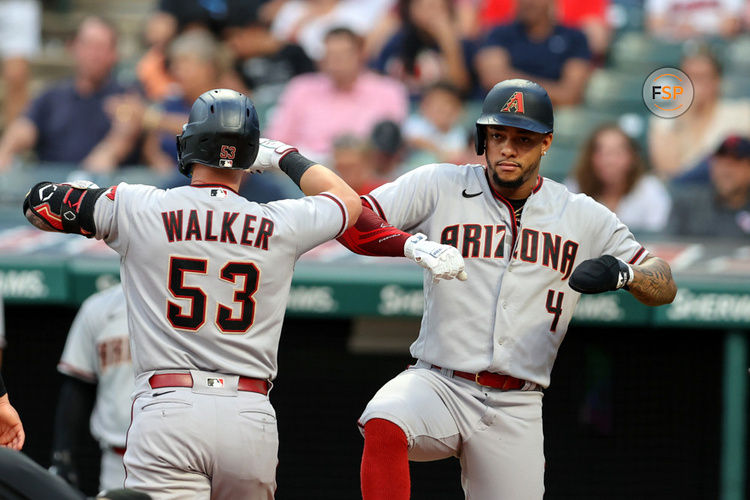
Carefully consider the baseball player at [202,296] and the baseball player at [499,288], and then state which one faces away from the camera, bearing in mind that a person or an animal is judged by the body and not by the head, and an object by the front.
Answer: the baseball player at [202,296]

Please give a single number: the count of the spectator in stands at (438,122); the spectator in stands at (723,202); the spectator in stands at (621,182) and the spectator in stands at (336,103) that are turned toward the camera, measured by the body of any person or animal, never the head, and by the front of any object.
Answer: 4

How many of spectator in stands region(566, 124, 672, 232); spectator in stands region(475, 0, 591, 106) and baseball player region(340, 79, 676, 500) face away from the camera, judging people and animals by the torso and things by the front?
0

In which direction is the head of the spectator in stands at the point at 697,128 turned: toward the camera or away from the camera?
toward the camera

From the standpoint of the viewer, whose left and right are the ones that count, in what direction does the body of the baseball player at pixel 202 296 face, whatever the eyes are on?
facing away from the viewer

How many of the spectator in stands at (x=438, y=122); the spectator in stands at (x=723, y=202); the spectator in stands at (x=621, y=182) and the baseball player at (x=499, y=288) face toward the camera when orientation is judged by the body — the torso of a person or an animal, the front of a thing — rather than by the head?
4

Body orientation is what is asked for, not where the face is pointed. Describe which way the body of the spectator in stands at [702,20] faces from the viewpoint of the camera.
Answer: toward the camera

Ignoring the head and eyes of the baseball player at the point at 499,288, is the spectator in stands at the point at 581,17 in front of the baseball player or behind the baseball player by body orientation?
behind

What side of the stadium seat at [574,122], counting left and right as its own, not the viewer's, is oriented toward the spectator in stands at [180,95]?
right

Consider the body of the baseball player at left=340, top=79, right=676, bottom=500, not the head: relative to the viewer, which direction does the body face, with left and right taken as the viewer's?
facing the viewer

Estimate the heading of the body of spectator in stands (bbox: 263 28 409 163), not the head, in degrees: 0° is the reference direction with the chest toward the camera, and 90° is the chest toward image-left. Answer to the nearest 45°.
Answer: approximately 0°

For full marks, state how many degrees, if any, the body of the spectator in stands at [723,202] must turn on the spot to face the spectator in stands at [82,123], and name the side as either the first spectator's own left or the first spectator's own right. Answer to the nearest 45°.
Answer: approximately 90° to the first spectator's own right

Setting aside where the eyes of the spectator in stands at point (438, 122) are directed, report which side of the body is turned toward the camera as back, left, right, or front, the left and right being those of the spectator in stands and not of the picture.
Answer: front

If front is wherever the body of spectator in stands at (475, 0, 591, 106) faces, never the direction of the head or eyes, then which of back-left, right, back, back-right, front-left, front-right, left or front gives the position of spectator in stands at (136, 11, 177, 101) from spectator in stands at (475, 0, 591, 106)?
right

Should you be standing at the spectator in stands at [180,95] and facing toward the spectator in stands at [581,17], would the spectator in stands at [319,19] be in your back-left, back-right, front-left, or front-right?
front-left

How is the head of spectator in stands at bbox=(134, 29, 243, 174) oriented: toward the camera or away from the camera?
toward the camera

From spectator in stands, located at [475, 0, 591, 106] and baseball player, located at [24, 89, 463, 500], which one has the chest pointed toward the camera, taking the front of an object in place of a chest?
the spectator in stands
